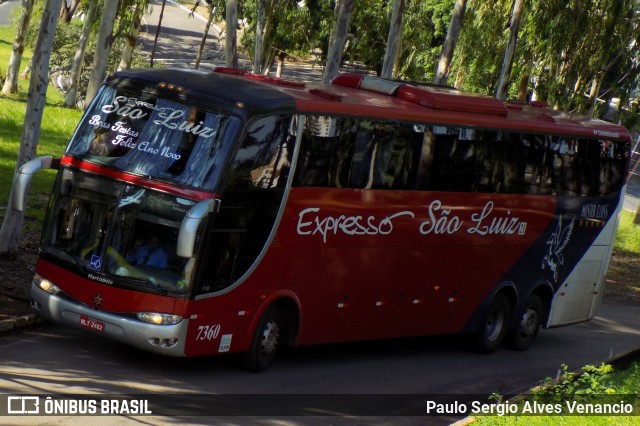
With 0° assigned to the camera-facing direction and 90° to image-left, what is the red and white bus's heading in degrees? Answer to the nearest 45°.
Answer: approximately 45°

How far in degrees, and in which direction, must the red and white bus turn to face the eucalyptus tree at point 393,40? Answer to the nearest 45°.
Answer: approximately 135° to its right

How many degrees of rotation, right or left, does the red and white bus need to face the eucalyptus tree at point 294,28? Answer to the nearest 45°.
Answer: approximately 135° to its right
